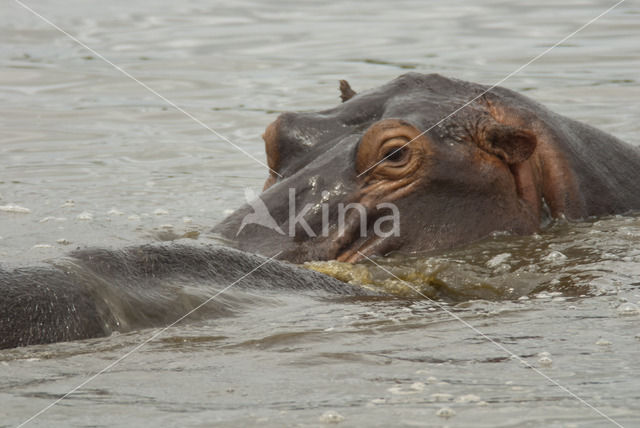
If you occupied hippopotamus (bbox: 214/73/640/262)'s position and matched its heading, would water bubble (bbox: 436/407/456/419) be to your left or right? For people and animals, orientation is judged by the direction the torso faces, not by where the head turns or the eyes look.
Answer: on your left

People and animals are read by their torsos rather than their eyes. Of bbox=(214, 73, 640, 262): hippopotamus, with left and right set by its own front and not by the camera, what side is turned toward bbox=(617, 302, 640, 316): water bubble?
left

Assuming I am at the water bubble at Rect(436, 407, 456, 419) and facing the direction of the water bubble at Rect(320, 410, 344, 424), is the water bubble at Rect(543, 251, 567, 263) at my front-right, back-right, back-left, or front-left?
back-right

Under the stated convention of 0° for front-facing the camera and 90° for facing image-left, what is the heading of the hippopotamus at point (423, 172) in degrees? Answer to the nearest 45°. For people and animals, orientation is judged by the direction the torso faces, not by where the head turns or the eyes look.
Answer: approximately 45°

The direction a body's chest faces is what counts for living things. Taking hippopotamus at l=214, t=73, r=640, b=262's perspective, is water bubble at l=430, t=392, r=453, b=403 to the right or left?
on its left

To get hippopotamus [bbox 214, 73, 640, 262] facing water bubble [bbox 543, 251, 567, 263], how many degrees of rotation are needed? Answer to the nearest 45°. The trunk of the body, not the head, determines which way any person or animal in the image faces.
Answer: approximately 90° to its left

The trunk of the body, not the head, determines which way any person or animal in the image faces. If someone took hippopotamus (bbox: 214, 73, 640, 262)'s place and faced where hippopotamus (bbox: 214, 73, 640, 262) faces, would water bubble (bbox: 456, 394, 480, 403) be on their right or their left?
on their left

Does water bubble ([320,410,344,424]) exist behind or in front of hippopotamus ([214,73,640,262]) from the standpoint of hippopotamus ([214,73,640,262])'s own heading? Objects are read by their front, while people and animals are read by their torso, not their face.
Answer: in front
